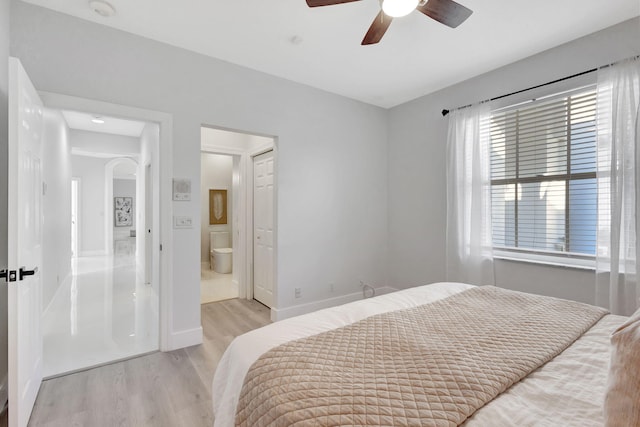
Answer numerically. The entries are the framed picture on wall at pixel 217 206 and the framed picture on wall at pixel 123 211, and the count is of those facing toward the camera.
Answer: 2

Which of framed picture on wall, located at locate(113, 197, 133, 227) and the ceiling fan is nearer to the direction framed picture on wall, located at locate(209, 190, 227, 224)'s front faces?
the ceiling fan

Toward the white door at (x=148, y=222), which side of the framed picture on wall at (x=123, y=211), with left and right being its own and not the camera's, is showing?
front

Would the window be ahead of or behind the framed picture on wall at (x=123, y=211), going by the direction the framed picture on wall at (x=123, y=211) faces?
ahead

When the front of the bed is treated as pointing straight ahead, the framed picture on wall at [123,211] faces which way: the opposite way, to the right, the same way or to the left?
the opposite way

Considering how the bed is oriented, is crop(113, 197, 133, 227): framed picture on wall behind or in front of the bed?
in front

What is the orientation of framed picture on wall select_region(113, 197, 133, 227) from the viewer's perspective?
toward the camera

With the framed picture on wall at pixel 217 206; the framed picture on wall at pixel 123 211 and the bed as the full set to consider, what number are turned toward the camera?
2

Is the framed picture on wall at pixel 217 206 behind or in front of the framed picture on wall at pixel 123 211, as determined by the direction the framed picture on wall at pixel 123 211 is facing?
in front

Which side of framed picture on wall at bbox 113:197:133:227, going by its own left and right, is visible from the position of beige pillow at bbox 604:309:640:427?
front

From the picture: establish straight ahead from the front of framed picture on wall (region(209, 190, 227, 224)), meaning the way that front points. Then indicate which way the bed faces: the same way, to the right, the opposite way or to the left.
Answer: the opposite way

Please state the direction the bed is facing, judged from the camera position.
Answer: facing away from the viewer and to the left of the viewer

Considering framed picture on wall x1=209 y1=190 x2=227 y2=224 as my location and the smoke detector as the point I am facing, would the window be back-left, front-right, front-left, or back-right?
front-left

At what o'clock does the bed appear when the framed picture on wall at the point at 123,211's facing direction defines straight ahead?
The bed is roughly at 12 o'clock from the framed picture on wall.

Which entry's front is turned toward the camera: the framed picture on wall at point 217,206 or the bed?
the framed picture on wall

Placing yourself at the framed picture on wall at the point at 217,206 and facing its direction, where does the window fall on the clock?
The window is roughly at 11 o'clock from the framed picture on wall.
